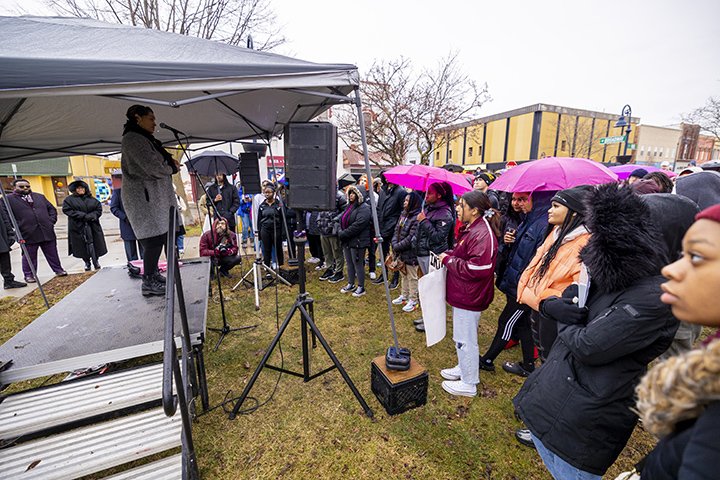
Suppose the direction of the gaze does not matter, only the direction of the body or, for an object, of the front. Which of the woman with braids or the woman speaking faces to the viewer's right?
the woman speaking

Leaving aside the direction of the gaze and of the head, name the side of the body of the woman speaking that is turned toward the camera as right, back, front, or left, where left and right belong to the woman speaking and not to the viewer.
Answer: right

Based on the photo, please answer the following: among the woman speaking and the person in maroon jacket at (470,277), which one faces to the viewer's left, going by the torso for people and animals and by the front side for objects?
the person in maroon jacket

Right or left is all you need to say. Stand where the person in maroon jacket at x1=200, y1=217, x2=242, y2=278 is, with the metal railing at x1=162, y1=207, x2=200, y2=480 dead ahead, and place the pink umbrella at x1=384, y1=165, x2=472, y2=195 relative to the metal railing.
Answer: left

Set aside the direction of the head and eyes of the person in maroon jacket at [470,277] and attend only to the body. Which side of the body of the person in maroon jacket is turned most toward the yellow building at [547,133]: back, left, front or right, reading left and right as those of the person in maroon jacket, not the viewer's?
right

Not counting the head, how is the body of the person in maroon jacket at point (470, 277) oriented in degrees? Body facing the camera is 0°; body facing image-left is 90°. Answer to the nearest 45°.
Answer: approximately 90°

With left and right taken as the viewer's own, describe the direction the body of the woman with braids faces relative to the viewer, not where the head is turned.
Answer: facing to the left of the viewer

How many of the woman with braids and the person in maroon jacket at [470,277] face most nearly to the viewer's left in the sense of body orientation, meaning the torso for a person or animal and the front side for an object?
2
